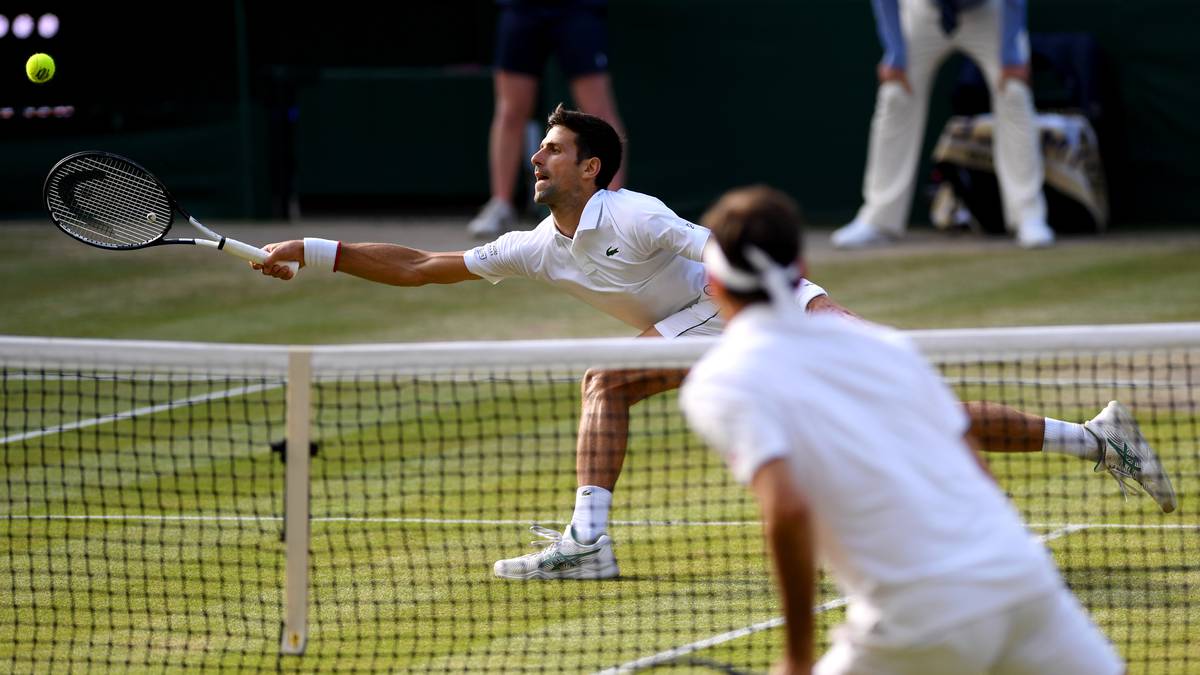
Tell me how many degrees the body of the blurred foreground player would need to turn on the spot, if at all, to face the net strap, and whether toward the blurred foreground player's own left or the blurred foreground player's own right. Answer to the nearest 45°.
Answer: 0° — they already face it

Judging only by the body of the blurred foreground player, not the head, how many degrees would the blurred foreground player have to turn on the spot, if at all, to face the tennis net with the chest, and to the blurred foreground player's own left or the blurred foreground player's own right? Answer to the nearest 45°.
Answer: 0° — they already face it

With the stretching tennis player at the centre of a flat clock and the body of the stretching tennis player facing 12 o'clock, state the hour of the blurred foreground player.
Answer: The blurred foreground player is roughly at 10 o'clock from the stretching tennis player.

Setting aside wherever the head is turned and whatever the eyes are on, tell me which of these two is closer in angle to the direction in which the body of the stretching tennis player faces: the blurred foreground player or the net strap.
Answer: the net strap

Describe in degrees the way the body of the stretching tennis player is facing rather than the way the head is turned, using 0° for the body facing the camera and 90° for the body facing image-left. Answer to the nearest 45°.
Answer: approximately 45°

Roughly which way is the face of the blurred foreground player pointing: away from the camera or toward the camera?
away from the camera

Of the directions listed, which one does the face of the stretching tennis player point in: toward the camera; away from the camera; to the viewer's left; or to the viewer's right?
to the viewer's left

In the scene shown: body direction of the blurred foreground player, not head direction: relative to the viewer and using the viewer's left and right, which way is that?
facing away from the viewer and to the left of the viewer
